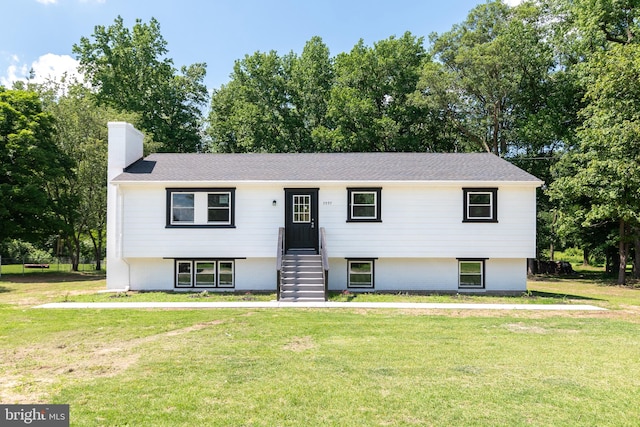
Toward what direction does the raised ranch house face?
toward the camera

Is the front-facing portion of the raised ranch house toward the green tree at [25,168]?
no

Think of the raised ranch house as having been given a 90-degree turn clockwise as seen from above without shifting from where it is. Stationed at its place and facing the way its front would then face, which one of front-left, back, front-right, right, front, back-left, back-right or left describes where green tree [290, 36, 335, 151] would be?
right

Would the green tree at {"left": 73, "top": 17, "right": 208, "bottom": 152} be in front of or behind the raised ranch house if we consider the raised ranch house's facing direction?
behind

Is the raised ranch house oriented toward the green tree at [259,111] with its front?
no

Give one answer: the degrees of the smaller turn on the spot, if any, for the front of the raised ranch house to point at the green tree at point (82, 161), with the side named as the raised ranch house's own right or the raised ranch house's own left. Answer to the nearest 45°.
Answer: approximately 135° to the raised ranch house's own right

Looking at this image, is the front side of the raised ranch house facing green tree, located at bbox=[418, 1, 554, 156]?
no

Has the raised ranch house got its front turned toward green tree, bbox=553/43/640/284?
no
